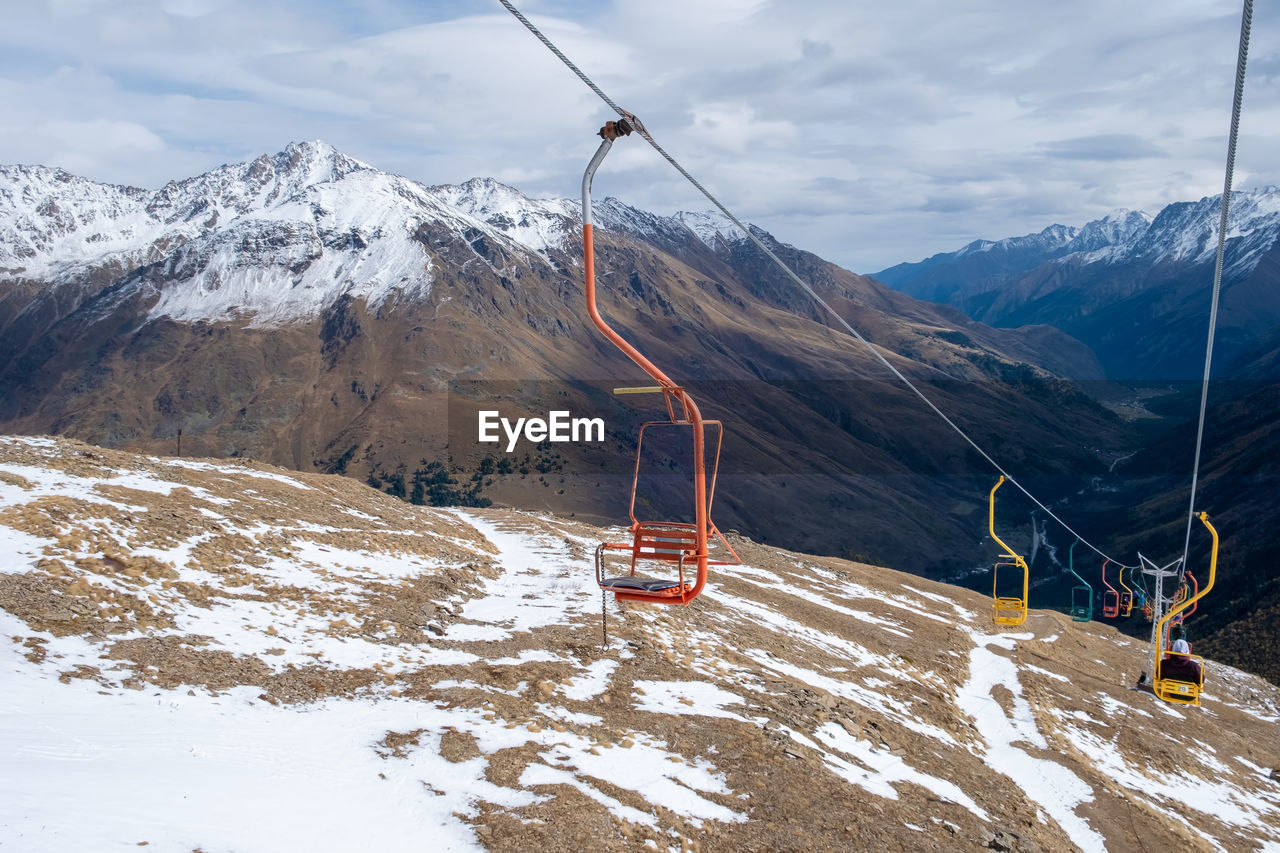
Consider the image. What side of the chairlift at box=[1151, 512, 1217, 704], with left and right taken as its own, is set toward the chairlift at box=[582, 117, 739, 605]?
back

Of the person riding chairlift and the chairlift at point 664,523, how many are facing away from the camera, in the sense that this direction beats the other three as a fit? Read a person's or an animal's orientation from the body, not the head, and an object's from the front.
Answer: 1

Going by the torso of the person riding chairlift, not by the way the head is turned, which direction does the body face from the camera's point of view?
away from the camera

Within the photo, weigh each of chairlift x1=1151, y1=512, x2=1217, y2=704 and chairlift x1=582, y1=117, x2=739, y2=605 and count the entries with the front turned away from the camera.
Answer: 1

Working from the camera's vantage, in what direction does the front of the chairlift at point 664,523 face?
facing the viewer and to the left of the viewer

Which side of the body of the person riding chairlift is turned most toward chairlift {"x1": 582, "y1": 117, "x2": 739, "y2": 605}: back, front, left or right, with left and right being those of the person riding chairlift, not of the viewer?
back

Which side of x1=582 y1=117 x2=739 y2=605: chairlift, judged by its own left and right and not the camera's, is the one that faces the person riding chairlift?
back

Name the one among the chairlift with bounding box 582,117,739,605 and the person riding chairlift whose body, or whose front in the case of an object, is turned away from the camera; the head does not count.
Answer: the person riding chairlift

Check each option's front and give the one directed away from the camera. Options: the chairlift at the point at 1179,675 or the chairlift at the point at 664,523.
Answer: the chairlift at the point at 1179,675

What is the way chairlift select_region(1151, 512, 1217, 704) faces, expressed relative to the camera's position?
facing away from the viewer
